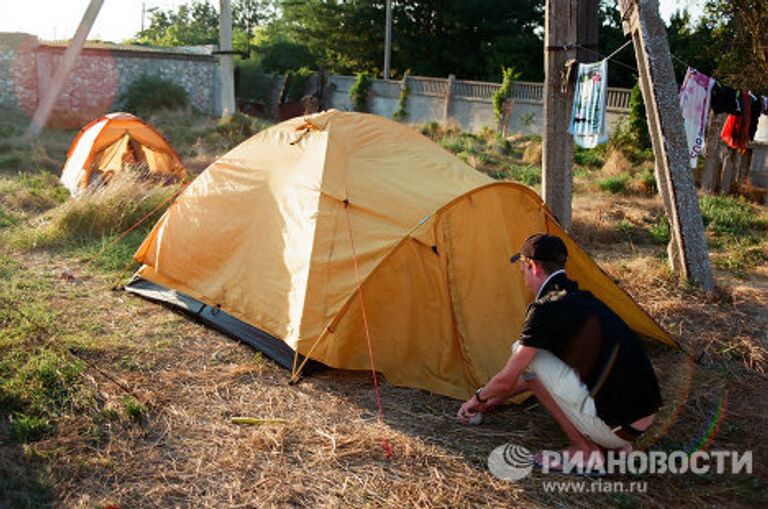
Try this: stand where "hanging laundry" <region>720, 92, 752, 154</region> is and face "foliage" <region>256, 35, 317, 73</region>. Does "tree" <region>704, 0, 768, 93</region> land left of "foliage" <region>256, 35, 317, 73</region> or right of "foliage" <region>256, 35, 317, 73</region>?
right

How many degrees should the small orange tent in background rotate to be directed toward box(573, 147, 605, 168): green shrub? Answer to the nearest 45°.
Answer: approximately 45° to its left

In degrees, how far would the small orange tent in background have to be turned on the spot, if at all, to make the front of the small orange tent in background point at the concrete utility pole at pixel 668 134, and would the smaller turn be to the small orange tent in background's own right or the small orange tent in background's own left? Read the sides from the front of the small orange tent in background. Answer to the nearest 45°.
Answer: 0° — it already faces it

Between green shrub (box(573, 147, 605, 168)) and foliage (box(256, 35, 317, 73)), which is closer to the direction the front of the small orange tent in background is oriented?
the green shrub

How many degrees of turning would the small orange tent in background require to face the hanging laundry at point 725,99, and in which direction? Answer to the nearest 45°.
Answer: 0° — it already faces it

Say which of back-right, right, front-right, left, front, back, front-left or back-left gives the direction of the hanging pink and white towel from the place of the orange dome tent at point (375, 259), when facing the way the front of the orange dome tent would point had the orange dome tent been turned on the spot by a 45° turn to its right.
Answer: back-left

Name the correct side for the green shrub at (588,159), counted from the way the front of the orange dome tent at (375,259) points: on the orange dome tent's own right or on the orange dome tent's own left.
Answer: on the orange dome tent's own left

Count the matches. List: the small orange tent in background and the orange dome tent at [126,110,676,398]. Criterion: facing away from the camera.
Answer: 0

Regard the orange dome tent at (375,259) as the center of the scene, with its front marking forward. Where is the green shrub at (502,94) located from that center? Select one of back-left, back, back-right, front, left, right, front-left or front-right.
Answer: back-left

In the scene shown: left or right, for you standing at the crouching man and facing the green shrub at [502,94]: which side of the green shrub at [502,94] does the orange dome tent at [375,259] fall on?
left

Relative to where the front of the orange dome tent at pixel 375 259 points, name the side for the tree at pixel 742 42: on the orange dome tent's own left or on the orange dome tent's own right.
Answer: on the orange dome tent's own left

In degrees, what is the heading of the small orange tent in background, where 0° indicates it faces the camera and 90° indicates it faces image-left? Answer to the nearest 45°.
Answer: approximately 315°

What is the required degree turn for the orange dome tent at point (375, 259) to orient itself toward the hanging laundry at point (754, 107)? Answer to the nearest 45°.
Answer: approximately 90° to its left

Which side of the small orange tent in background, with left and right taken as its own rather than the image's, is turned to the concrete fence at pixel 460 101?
left

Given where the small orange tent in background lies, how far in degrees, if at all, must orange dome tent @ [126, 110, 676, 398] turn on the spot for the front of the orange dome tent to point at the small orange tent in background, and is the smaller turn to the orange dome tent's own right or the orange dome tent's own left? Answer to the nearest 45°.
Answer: approximately 180°
